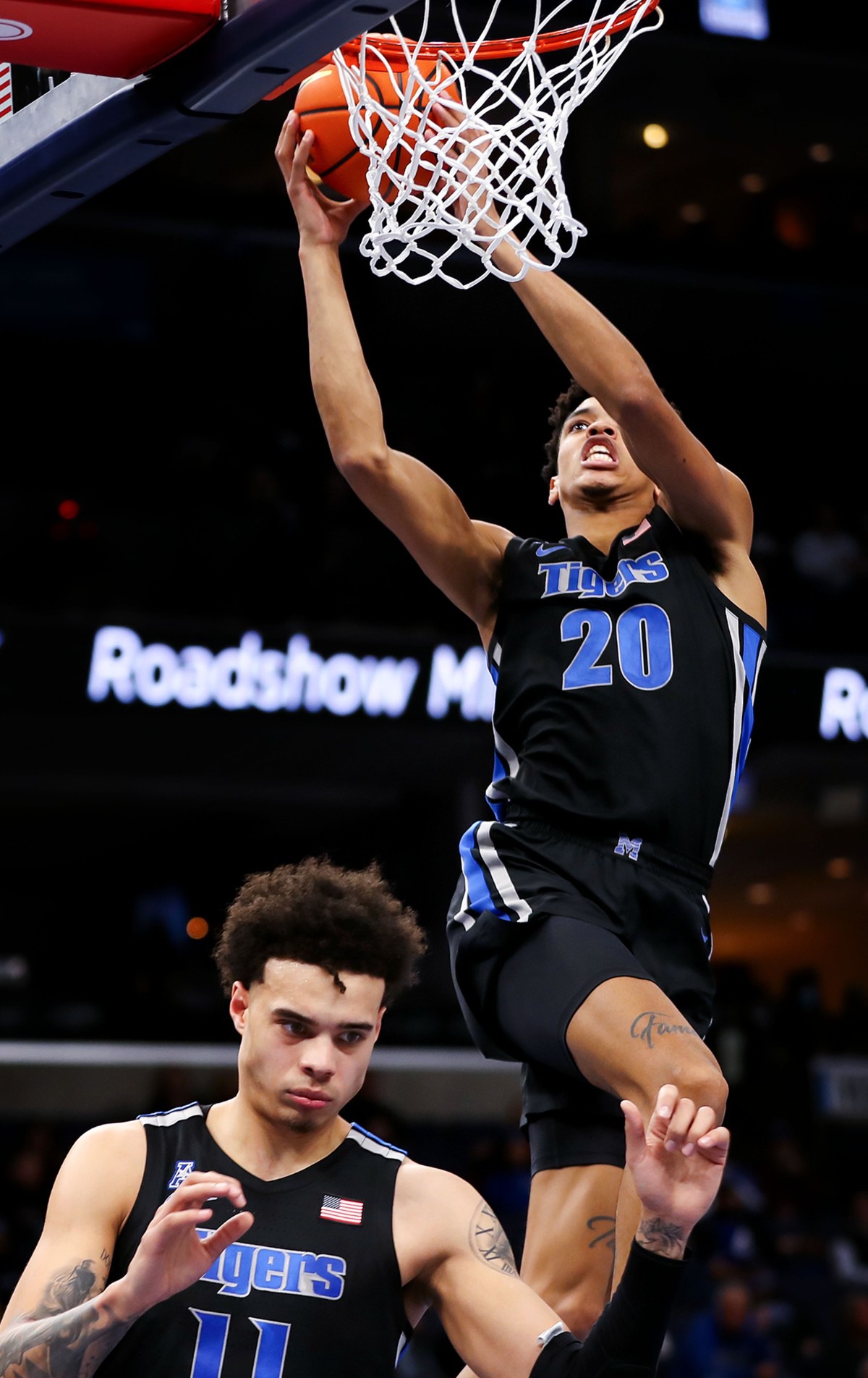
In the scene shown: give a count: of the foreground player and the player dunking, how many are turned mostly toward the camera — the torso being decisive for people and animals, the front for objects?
2

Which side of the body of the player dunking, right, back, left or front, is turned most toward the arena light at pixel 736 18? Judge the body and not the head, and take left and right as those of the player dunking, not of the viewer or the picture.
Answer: back

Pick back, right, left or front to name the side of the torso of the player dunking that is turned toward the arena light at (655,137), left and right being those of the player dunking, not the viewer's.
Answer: back

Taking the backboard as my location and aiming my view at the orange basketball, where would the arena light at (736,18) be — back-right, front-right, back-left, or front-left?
front-left

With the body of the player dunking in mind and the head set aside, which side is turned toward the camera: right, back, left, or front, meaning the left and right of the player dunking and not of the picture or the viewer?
front

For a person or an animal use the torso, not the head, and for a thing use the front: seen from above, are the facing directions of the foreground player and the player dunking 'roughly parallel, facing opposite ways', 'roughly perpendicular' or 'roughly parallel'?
roughly parallel

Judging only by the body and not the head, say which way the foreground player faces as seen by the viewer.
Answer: toward the camera
